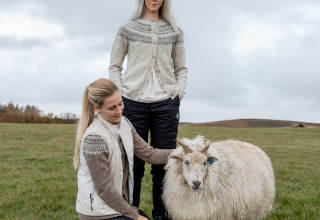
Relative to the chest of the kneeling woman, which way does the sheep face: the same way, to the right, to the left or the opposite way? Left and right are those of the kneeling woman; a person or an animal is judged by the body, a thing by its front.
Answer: to the right

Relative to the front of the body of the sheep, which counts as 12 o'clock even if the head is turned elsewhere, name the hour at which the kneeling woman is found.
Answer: The kneeling woman is roughly at 12 o'clock from the sheep.

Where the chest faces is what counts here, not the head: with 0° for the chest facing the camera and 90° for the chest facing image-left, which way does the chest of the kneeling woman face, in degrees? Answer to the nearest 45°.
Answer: approximately 315°

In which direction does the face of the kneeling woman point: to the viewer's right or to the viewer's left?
to the viewer's right

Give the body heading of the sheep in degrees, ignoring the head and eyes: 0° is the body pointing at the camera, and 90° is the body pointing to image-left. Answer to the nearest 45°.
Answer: approximately 45°
